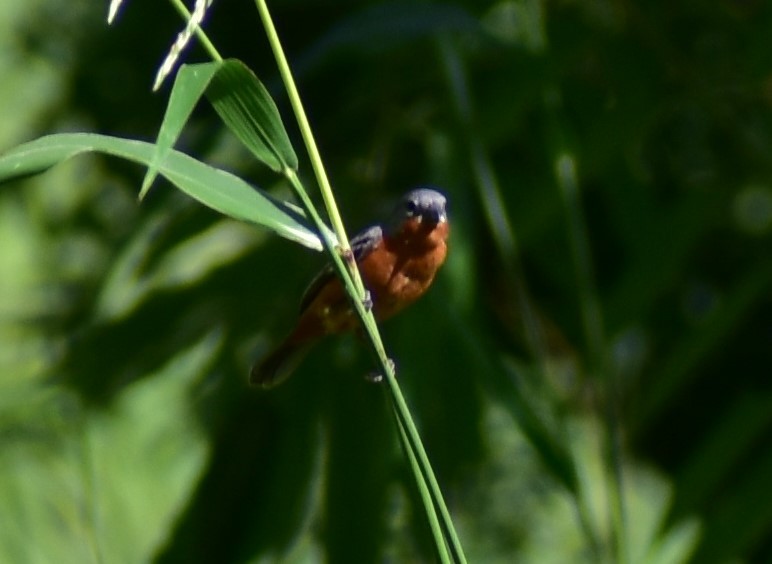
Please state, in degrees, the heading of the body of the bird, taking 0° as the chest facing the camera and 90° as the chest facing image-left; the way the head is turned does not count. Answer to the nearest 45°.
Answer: approximately 315°
